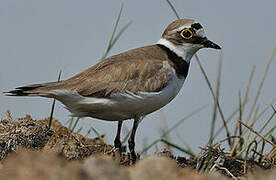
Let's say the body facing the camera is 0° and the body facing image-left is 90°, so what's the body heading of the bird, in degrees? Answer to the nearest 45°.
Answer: approximately 270°
